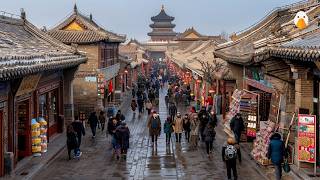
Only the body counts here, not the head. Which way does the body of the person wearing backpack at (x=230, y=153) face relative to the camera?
away from the camera

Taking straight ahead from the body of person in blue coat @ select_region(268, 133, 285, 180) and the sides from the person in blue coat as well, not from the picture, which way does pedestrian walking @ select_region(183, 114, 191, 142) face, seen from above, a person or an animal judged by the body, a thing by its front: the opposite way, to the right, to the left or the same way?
the opposite way

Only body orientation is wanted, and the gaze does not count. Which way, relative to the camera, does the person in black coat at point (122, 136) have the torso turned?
away from the camera

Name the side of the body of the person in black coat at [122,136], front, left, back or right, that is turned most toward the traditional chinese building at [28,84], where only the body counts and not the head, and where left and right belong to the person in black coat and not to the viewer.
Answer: left

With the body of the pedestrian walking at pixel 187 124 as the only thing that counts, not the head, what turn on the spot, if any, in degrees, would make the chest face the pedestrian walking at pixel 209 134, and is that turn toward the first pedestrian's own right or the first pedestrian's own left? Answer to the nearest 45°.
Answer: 0° — they already face them
